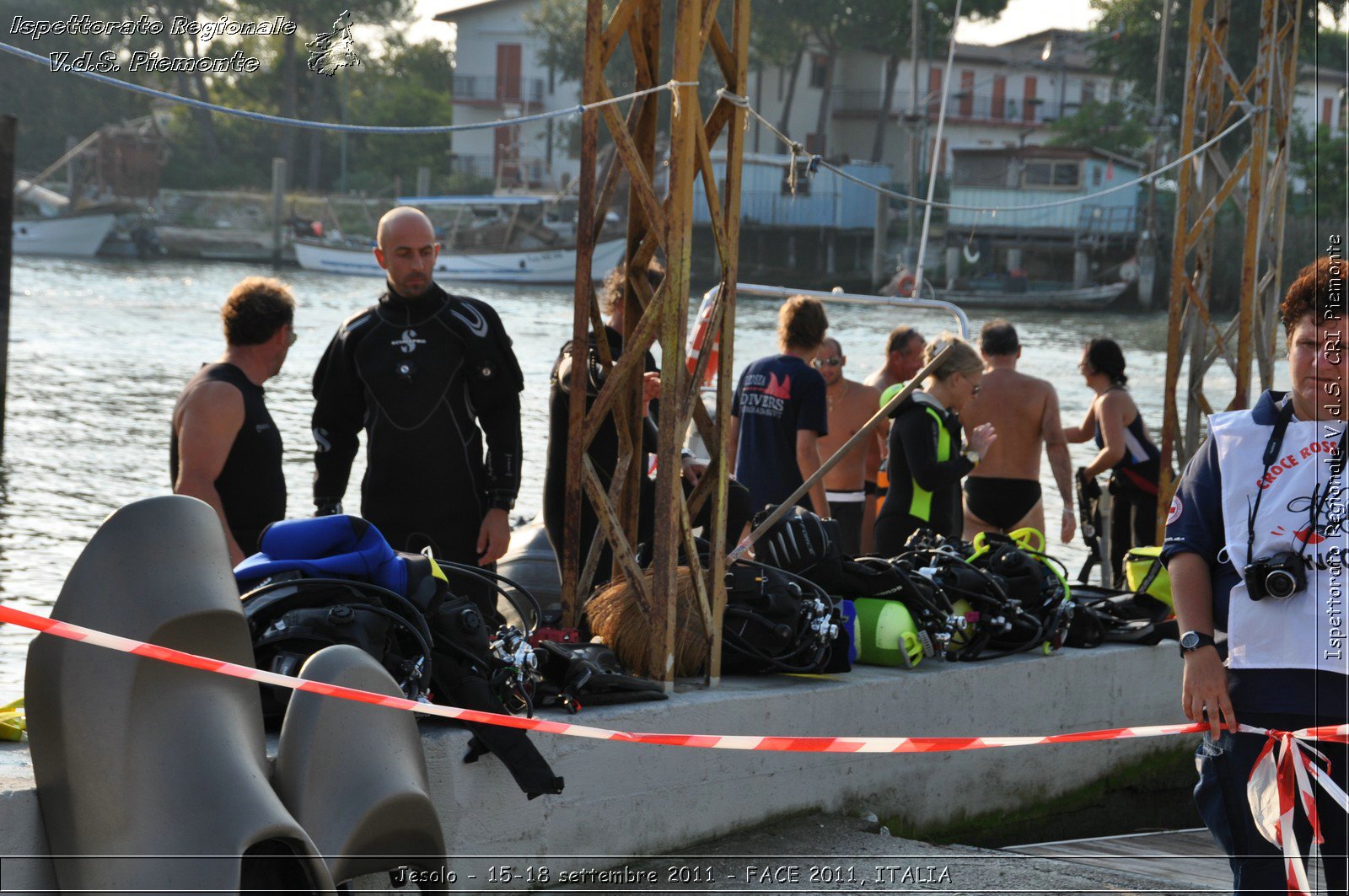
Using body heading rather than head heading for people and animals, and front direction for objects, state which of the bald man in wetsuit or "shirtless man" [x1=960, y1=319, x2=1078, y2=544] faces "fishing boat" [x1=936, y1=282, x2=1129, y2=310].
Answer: the shirtless man

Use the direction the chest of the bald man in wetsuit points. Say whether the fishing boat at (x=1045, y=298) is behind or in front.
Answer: behind

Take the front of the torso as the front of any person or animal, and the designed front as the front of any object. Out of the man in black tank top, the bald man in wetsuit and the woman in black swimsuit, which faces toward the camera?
the bald man in wetsuit

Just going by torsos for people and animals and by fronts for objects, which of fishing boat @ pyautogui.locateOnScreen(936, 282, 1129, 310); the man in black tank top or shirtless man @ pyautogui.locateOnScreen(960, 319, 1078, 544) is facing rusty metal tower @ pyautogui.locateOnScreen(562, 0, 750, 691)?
the man in black tank top

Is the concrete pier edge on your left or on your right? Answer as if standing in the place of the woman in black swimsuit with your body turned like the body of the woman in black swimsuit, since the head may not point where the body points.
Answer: on your left

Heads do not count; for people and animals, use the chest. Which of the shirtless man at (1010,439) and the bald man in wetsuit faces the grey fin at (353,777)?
the bald man in wetsuit

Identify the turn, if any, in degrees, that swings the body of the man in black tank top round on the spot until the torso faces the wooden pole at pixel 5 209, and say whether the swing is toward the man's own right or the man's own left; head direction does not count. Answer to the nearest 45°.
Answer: approximately 135° to the man's own left

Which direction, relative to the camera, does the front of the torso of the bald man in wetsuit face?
toward the camera

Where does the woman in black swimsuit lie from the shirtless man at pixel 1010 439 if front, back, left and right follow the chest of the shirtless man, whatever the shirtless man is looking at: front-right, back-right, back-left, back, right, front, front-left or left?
front-right

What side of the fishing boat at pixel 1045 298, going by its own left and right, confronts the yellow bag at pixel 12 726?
right

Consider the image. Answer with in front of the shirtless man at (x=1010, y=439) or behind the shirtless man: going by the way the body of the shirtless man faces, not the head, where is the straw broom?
behind

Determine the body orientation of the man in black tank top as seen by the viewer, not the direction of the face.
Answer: to the viewer's right

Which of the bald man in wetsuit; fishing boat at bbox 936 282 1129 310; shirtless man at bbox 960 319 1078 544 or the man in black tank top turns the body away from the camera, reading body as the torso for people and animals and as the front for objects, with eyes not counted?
the shirtless man

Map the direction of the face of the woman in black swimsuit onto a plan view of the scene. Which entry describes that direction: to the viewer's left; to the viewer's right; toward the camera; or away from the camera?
to the viewer's left
